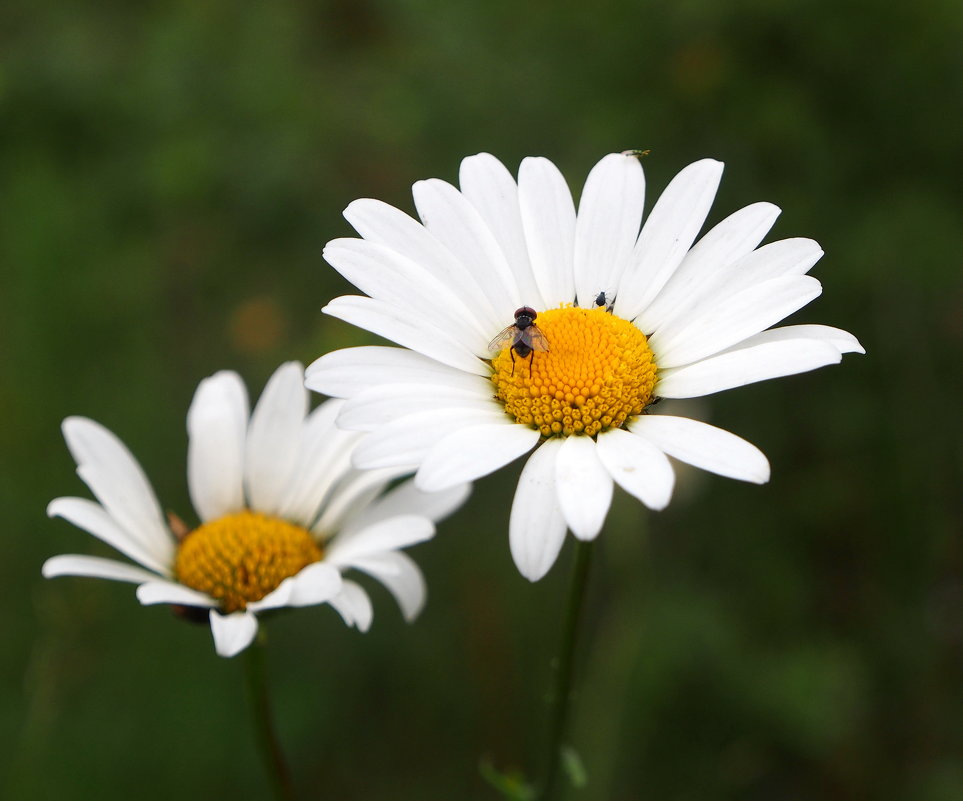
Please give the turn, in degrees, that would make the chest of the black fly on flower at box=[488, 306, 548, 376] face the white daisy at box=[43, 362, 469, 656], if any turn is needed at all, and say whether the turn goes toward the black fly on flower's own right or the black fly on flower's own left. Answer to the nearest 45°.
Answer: approximately 45° to the black fly on flower's own left

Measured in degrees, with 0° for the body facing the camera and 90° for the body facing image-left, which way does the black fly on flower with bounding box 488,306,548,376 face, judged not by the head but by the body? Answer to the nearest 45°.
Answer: approximately 180°
